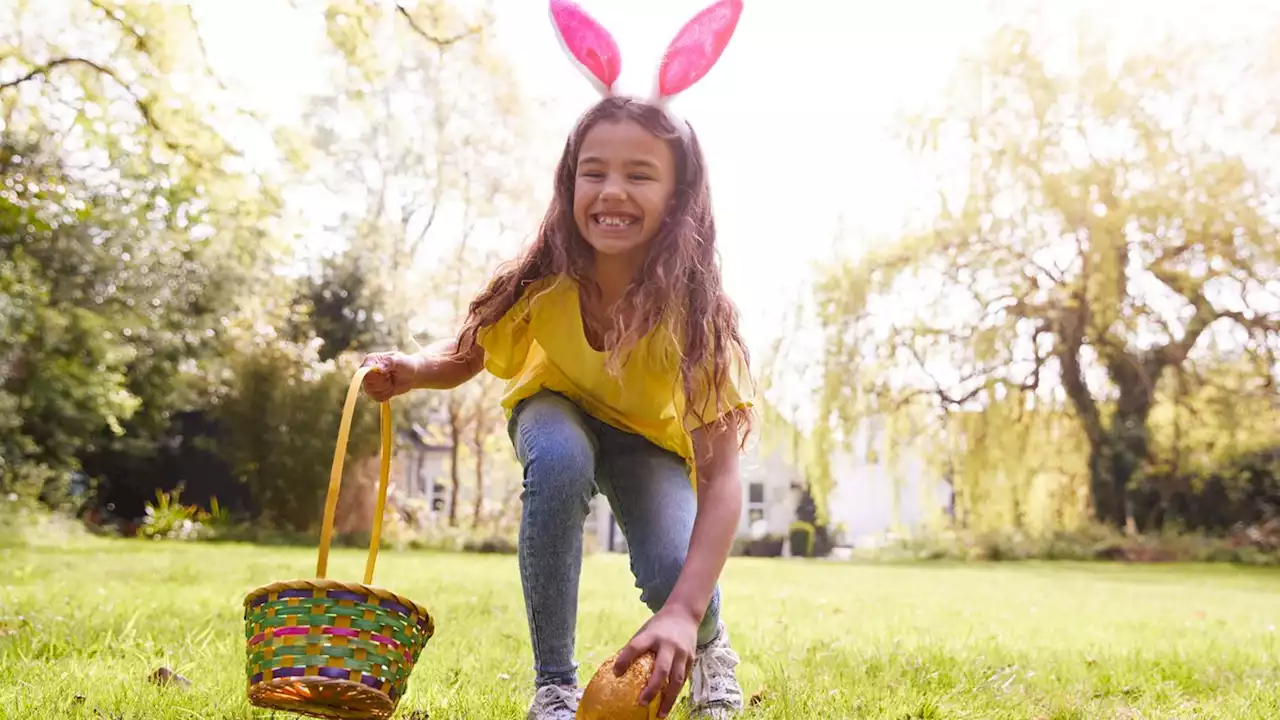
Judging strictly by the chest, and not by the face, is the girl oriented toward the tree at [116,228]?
no

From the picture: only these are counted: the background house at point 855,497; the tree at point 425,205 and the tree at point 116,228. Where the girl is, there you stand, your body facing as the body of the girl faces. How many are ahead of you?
0

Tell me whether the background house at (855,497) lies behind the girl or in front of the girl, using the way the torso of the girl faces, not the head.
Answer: behind

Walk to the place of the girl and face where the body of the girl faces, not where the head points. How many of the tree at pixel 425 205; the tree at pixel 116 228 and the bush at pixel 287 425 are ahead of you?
0

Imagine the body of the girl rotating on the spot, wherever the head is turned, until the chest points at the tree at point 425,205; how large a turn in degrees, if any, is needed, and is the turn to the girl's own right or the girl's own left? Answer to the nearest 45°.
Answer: approximately 180°

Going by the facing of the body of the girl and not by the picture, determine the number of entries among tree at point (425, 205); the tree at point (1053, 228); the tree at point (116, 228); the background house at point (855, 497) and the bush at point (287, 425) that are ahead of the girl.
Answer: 0

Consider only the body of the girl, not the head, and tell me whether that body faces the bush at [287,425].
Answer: no

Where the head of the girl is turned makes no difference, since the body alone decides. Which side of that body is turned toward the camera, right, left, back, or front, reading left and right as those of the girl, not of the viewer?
front

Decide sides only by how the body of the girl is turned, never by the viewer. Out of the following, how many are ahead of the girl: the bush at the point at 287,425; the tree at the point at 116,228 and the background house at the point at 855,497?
0

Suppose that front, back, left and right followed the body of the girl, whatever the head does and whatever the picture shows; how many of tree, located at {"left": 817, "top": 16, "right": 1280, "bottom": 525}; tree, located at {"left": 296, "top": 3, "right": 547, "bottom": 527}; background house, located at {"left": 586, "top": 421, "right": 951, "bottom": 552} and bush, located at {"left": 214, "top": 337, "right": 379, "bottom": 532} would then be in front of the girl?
0

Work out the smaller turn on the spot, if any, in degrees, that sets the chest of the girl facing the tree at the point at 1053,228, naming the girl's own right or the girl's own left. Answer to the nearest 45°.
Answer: approximately 135° to the girl's own left

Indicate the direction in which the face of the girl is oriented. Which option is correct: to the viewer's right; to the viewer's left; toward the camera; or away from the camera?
toward the camera
